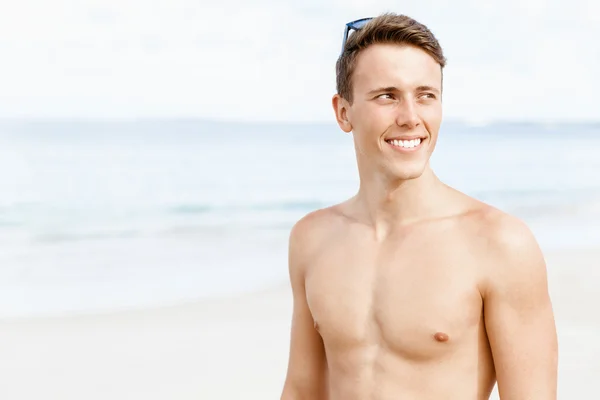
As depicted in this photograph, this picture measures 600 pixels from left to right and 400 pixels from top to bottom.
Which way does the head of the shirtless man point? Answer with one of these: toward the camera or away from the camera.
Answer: toward the camera
